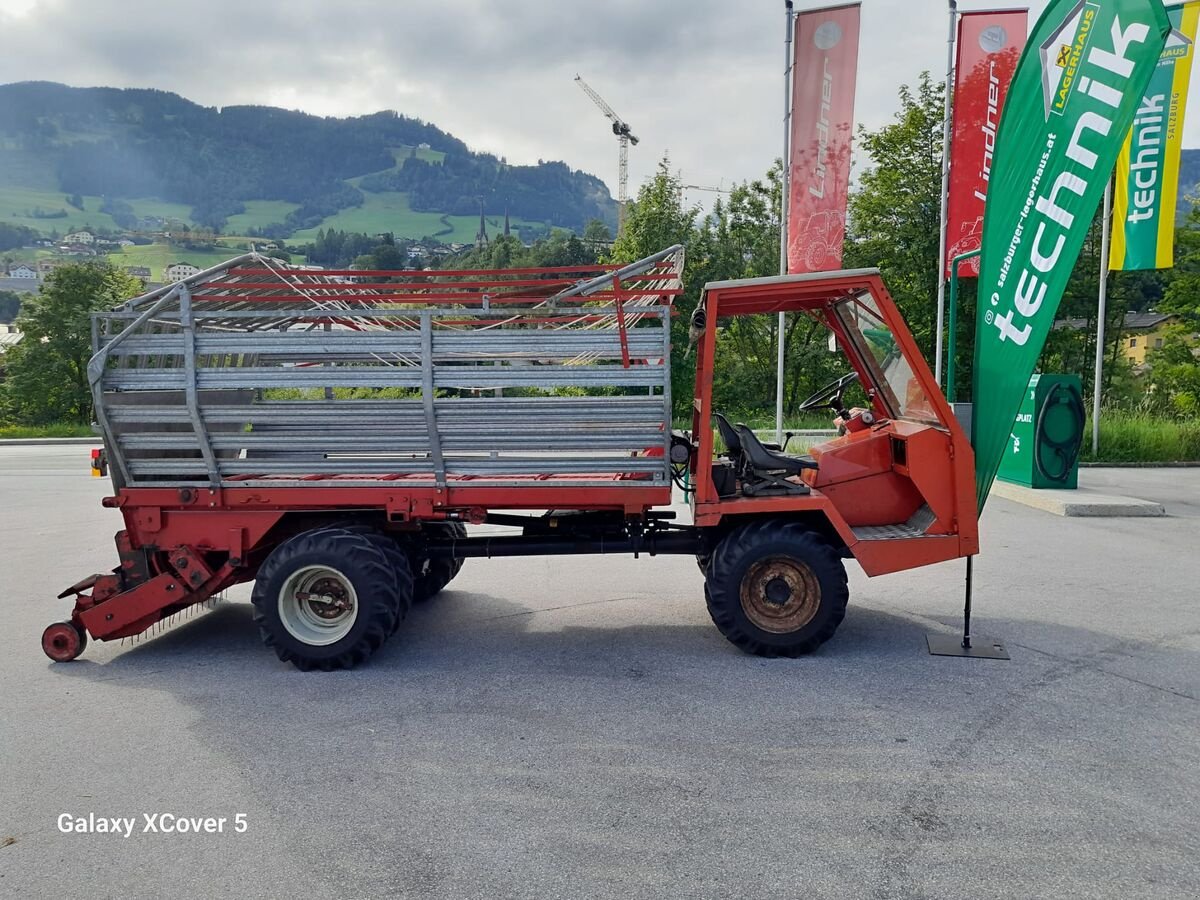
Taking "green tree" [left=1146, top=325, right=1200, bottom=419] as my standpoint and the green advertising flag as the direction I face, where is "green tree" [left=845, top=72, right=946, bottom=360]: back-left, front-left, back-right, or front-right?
front-right

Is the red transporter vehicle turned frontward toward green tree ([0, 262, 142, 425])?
no

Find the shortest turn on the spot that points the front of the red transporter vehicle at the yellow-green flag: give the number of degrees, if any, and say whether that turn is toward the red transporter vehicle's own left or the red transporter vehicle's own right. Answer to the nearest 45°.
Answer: approximately 45° to the red transporter vehicle's own left

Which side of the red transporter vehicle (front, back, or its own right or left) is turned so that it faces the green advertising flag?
front

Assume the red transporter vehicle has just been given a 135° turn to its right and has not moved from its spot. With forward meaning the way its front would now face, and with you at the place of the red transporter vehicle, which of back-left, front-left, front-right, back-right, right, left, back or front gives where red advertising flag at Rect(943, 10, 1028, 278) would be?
back

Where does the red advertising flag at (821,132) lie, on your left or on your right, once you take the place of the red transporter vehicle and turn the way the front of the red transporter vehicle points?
on your left

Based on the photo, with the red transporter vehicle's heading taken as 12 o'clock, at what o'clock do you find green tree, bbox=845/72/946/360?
The green tree is roughly at 10 o'clock from the red transporter vehicle.

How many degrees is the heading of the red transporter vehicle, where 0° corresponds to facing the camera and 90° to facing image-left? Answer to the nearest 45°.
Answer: approximately 270°
